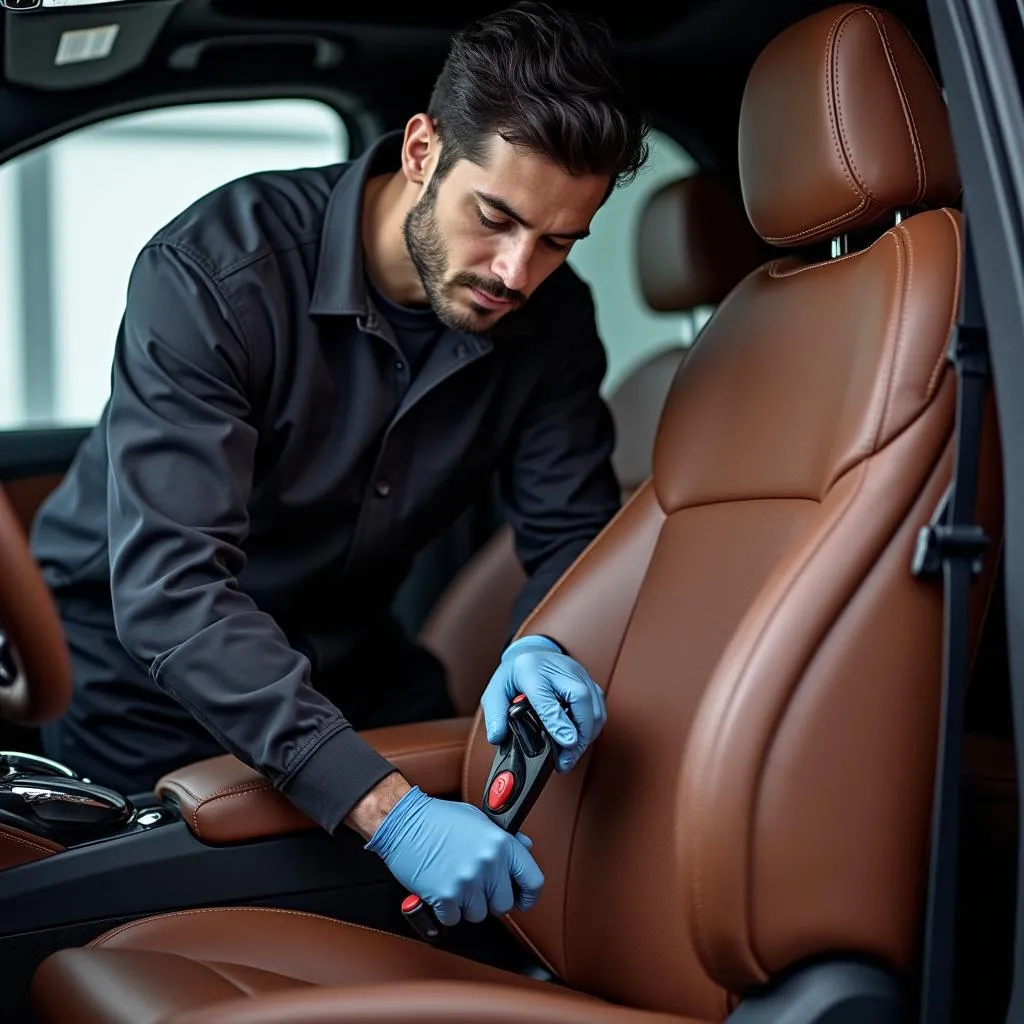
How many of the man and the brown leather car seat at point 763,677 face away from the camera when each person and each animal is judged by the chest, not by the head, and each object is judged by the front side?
0

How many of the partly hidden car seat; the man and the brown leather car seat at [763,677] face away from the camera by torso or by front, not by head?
0

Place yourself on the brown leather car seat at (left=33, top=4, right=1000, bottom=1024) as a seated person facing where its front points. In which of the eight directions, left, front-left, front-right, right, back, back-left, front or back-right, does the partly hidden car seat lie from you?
back-right

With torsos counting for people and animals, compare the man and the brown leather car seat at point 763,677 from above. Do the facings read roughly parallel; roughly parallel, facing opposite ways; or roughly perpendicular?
roughly perpendicular

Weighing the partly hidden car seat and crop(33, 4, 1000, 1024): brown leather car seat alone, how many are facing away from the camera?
0

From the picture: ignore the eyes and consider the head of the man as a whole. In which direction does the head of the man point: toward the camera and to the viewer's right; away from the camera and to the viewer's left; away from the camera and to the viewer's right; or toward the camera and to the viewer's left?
toward the camera and to the viewer's right

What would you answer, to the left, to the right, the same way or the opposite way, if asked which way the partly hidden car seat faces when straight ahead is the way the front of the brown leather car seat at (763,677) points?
the same way

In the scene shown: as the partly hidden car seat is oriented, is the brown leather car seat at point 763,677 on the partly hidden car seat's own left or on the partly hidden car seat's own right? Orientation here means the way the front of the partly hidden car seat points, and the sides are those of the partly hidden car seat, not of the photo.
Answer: on the partly hidden car seat's own left

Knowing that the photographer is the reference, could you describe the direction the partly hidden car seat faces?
facing the viewer and to the left of the viewer

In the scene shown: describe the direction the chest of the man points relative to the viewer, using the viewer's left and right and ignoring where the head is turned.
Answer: facing the viewer and to the right of the viewer
